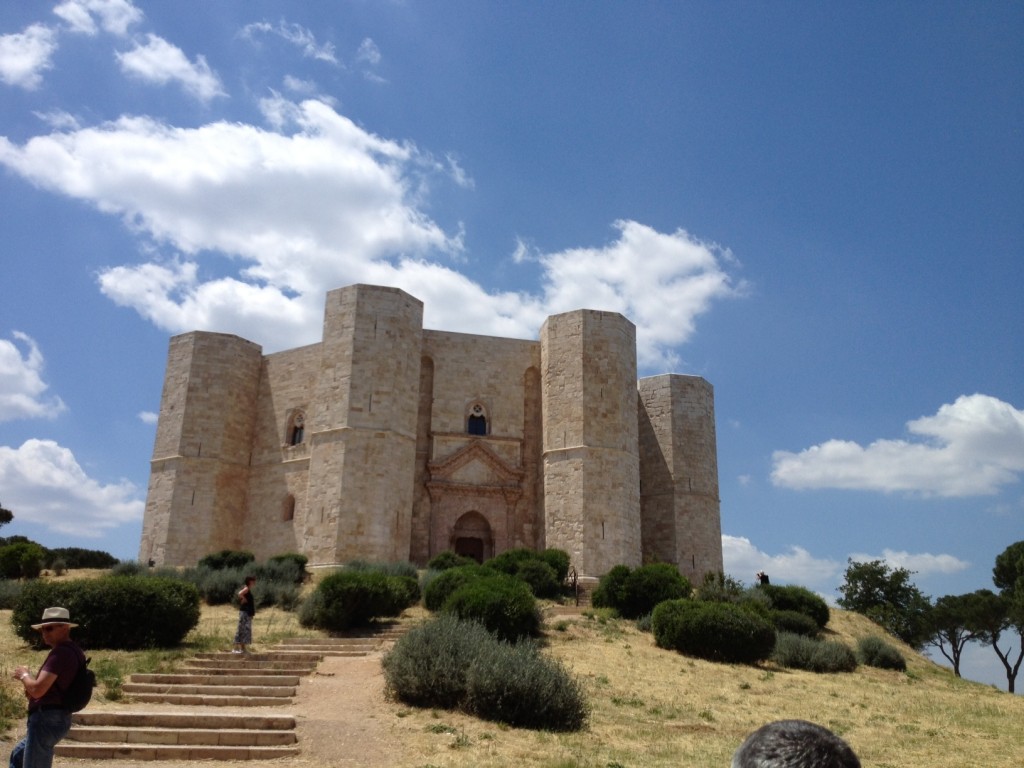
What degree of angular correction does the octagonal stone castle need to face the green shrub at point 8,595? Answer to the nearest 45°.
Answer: approximately 45° to its right

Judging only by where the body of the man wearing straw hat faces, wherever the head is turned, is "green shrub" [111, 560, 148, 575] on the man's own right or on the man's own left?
on the man's own right

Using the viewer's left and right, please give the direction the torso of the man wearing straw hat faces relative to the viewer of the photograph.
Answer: facing to the left of the viewer

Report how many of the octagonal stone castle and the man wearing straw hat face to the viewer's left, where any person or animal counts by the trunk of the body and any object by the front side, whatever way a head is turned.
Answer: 1

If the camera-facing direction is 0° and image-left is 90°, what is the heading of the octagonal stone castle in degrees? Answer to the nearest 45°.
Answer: approximately 0°

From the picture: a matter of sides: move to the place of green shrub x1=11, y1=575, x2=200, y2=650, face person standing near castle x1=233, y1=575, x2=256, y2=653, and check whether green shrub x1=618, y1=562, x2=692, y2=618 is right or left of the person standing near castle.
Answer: left

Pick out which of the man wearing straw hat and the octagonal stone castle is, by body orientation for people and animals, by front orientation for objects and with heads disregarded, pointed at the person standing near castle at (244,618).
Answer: the octagonal stone castle

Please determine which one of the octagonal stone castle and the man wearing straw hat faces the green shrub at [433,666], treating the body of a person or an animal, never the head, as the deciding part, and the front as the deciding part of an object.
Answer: the octagonal stone castle

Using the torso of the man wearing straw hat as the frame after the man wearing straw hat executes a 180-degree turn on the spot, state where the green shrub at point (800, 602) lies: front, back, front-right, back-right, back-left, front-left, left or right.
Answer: front-left

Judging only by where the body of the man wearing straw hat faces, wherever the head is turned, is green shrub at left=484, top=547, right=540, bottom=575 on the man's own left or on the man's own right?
on the man's own right

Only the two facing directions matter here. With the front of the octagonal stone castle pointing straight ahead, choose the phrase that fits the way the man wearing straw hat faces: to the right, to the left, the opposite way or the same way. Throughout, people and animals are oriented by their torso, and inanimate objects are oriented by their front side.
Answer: to the right

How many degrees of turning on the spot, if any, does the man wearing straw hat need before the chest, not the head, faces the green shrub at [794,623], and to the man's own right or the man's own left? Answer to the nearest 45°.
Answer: approximately 135° to the man's own right

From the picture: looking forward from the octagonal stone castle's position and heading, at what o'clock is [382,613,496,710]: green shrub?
The green shrub is roughly at 12 o'clock from the octagonal stone castle.

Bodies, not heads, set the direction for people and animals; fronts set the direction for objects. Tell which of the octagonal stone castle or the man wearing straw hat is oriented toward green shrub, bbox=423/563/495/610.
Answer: the octagonal stone castle
